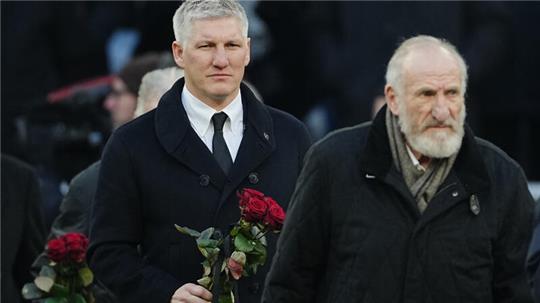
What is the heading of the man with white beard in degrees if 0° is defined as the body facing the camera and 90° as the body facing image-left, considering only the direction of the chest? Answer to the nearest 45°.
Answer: approximately 315°

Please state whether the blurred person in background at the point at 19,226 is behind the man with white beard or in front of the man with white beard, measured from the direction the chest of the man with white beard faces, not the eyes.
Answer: behind

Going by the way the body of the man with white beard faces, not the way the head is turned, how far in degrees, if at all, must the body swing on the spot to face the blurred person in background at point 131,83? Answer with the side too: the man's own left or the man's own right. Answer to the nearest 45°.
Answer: approximately 180°

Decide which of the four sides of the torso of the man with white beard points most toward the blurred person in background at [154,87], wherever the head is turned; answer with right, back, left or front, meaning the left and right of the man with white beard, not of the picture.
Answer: back
